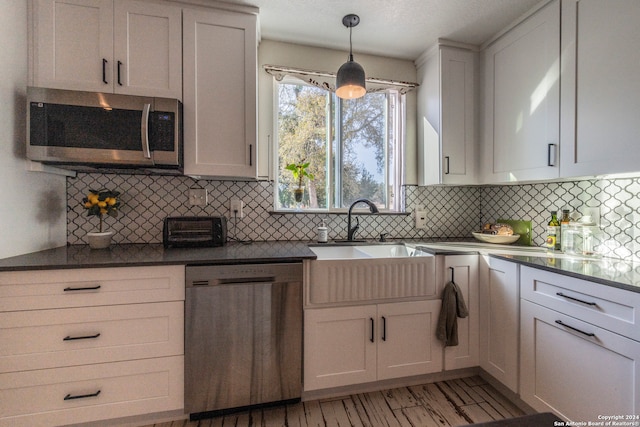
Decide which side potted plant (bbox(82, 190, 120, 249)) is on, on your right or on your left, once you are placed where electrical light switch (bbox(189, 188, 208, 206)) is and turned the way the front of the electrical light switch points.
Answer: on your right

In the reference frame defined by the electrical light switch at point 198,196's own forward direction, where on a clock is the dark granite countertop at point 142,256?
The dark granite countertop is roughly at 1 o'clock from the electrical light switch.

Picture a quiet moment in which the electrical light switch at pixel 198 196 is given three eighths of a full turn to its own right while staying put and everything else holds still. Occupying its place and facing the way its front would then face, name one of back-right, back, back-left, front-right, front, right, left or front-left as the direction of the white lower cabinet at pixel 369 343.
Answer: back

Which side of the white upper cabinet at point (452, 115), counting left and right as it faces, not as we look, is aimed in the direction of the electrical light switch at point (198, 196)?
right

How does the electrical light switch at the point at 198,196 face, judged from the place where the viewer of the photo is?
facing the viewer

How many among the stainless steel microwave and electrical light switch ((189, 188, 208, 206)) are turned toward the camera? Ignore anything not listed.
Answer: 2

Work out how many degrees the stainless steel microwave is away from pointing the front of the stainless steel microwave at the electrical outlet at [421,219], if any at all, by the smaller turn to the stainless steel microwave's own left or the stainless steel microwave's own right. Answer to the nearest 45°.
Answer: approximately 90° to the stainless steel microwave's own left

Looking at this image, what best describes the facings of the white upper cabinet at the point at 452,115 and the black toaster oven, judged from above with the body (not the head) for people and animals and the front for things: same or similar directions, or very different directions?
same or similar directions

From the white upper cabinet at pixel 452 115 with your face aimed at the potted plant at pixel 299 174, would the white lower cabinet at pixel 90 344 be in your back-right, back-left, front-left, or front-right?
front-left

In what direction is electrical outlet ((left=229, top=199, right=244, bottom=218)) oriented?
toward the camera

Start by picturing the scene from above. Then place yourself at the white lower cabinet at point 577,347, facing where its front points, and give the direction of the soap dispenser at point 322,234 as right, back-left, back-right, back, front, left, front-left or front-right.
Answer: front-right

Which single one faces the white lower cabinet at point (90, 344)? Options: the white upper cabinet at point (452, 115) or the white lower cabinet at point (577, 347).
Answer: the white lower cabinet at point (577, 347)

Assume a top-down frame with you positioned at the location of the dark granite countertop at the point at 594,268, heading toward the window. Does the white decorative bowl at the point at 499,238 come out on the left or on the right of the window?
right
